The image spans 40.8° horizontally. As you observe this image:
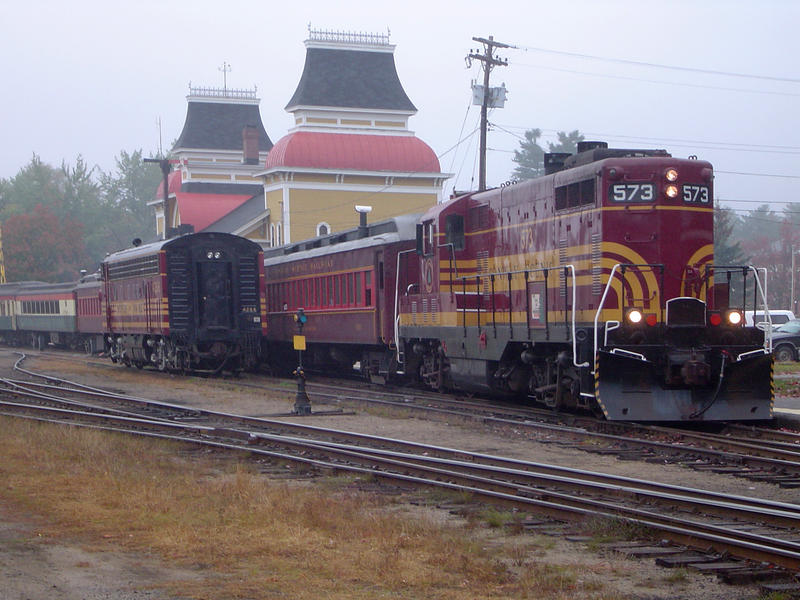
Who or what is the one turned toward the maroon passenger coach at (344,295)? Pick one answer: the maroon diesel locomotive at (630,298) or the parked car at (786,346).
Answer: the parked car

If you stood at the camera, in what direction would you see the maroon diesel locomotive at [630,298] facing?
facing the viewer and to the right of the viewer

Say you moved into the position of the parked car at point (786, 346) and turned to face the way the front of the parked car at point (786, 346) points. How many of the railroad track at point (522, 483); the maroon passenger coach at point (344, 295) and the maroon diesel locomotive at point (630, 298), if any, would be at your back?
0

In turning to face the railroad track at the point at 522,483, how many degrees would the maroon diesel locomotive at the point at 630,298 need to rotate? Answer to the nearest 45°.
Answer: approximately 45° to its right

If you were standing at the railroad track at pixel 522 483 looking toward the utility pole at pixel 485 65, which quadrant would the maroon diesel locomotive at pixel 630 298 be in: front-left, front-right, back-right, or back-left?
front-right

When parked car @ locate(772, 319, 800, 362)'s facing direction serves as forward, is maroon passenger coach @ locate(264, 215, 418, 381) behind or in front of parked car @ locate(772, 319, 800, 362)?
in front

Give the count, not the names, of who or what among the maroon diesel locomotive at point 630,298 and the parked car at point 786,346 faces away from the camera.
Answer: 0

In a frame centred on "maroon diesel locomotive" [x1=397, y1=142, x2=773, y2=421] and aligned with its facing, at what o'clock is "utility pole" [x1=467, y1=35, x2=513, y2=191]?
The utility pole is roughly at 7 o'clock from the maroon diesel locomotive.

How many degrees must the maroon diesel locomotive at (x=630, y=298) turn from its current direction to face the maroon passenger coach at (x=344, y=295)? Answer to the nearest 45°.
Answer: approximately 180°

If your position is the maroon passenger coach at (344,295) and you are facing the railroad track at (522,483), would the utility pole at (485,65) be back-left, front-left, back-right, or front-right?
back-left

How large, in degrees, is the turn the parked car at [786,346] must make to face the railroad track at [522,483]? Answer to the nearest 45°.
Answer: approximately 45° to its left
